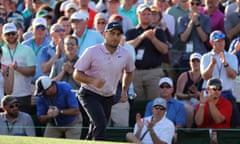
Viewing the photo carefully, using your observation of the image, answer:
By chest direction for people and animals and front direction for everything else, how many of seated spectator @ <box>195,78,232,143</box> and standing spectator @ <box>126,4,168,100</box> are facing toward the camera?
2

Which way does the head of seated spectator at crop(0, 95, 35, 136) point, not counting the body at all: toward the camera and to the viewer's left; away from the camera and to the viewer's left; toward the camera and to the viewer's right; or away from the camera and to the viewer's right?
toward the camera and to the viewer's right

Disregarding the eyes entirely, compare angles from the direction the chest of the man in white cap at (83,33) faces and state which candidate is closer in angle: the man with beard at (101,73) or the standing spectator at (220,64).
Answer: the man with beard

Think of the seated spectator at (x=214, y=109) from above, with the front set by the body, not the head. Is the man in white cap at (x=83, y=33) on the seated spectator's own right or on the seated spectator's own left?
on the seated spectator's own right

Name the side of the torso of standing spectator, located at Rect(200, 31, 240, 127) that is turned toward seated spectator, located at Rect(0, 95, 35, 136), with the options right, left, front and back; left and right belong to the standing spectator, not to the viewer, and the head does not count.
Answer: right
